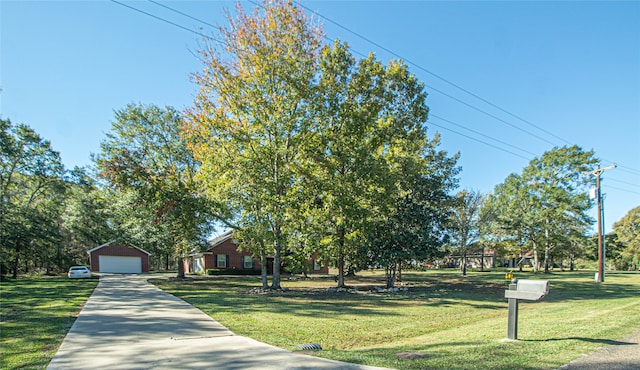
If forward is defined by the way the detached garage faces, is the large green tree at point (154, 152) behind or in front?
in front

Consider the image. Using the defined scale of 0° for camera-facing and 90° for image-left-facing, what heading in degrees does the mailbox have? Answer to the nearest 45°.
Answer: approximately 270°

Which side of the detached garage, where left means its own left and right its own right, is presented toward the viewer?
front

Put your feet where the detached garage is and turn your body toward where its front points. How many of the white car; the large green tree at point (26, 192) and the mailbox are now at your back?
0

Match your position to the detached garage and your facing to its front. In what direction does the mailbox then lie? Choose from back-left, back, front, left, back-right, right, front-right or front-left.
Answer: front

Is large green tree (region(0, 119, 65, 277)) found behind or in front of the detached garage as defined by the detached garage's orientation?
in front

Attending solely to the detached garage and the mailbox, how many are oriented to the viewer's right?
1

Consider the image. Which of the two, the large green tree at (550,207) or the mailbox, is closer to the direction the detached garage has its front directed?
the mailbox

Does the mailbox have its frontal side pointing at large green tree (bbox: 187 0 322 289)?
no
